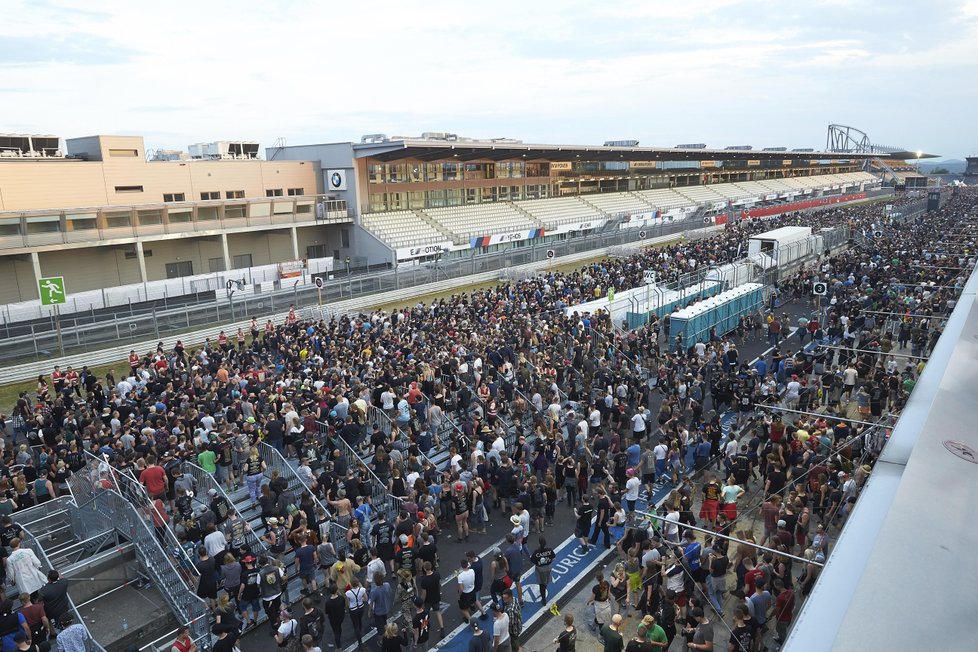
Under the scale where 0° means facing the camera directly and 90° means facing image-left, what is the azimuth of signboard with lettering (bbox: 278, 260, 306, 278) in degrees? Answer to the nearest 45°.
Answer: approximately 315°

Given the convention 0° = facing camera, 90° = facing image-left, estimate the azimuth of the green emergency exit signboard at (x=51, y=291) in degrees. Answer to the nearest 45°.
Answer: approximately 0°

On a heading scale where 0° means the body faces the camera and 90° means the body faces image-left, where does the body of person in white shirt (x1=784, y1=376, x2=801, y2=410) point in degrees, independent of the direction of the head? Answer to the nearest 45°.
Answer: approximately 180°

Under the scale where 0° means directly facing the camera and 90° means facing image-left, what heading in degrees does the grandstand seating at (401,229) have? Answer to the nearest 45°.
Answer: approximately 315°

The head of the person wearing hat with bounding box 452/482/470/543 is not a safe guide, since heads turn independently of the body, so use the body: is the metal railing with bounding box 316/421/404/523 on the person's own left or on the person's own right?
on the person's own left

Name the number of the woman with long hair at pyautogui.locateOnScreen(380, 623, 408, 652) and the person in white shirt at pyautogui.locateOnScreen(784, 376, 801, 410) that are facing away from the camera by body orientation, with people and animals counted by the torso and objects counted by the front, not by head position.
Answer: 2

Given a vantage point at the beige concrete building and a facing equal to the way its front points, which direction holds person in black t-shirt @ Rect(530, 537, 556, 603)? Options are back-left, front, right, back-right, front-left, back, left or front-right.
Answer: front-right

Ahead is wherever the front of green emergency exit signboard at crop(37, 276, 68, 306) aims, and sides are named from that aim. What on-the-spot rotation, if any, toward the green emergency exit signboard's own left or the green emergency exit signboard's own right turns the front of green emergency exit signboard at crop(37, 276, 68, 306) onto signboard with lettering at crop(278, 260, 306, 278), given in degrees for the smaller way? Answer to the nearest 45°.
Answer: approximately 135° to the green emergency exit signboard's own left

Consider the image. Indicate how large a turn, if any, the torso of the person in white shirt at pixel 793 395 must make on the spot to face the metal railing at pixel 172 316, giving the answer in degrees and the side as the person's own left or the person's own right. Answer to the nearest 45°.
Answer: approximately 90° to the person's own left

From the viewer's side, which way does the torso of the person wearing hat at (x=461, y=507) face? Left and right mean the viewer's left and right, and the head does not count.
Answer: facing away from the viewer

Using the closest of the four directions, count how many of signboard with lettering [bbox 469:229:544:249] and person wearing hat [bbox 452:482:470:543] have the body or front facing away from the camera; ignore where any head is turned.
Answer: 1

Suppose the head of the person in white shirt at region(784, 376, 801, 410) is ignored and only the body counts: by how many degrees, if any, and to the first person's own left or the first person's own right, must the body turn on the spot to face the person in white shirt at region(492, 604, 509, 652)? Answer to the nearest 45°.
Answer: approximately 180°

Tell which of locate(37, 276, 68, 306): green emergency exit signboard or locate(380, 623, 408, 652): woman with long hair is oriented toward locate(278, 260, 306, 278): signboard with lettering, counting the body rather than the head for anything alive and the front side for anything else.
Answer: the woman with long hair

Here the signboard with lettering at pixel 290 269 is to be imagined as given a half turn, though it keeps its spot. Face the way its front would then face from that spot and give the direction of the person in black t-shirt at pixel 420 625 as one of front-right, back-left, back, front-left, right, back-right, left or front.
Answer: back-left

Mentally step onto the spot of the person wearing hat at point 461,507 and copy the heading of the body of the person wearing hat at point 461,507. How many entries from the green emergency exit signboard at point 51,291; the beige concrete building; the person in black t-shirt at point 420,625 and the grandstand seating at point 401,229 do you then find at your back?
1

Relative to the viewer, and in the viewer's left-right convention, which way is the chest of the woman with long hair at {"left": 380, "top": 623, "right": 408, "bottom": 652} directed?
facing away from the viewer

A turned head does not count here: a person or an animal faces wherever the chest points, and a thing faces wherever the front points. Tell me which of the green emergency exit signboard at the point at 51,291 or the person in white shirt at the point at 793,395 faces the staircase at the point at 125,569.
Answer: the green emergency exit signboard

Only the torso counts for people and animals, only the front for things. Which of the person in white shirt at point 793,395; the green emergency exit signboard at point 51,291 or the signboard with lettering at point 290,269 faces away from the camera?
the person in white shirt

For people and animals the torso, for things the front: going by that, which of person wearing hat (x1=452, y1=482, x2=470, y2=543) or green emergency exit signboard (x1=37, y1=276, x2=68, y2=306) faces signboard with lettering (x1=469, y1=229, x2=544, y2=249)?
the person wearing hat

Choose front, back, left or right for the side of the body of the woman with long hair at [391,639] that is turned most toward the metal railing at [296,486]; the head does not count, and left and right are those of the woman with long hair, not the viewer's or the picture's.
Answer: front

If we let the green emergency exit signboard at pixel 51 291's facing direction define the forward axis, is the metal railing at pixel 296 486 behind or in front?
in front
